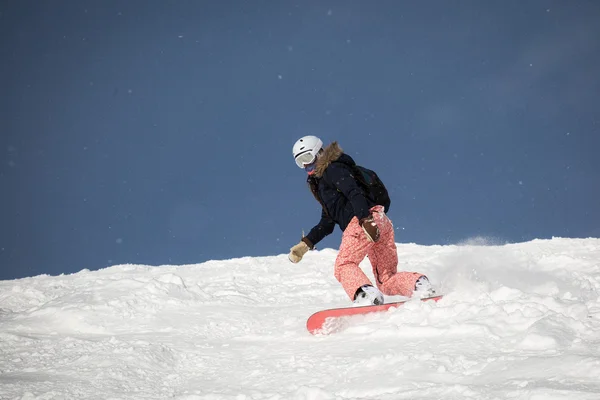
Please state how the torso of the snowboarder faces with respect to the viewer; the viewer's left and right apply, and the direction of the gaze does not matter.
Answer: facing the viewer and to the left of the viewer
